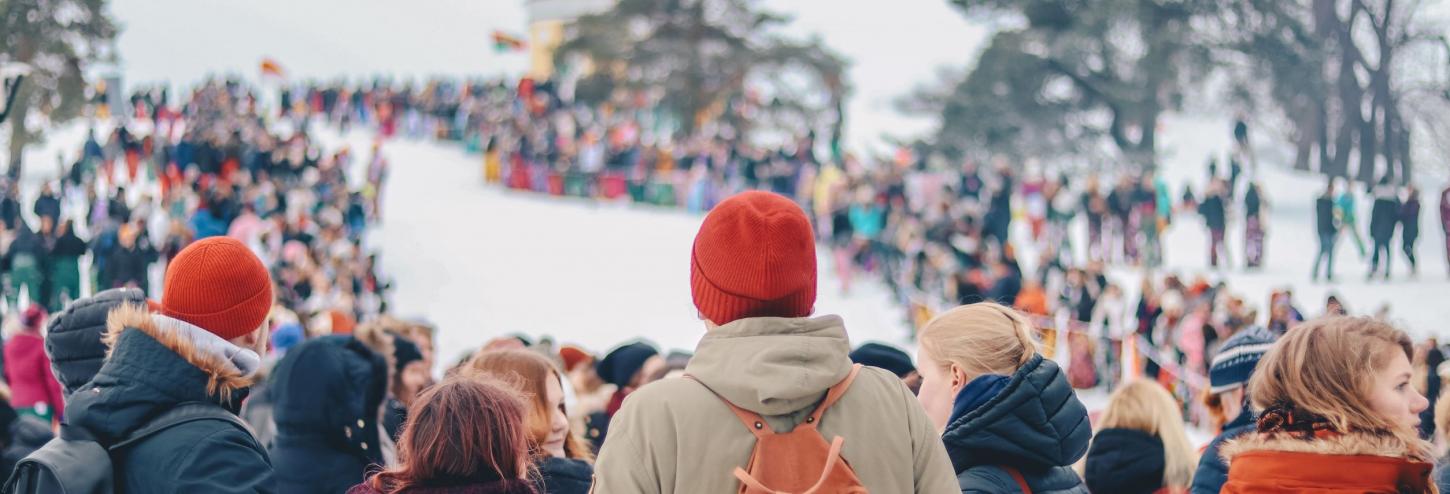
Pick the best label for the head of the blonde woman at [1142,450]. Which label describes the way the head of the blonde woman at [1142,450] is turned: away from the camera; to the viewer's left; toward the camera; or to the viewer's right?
away from the camera

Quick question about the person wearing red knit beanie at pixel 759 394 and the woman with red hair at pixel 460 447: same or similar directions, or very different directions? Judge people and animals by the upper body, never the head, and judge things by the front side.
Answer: same or similar directions

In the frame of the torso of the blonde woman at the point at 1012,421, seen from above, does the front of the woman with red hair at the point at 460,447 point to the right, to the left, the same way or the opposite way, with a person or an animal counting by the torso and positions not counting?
the same way

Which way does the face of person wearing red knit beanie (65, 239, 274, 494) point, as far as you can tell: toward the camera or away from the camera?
away from the camera

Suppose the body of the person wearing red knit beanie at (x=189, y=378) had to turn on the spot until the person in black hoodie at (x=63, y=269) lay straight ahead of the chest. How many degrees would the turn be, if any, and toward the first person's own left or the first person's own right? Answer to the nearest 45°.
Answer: approximately 45° to the first person's own left

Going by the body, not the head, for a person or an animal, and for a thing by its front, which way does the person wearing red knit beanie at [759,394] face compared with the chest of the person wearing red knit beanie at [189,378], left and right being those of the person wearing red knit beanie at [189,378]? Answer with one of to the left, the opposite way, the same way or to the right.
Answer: the same way

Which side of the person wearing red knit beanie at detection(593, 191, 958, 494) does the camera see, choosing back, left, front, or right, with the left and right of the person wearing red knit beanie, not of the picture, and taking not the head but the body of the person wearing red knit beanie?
back

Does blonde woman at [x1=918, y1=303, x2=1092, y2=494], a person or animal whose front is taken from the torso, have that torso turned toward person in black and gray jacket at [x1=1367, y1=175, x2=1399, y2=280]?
no

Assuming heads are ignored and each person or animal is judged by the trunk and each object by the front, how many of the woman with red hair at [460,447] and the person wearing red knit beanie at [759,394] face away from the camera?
2

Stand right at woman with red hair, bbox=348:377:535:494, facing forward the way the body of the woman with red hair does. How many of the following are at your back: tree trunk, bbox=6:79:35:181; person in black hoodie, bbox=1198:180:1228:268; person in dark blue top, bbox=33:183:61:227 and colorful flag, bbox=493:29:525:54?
0

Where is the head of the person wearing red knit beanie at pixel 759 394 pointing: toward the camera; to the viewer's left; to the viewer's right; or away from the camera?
away from the camera

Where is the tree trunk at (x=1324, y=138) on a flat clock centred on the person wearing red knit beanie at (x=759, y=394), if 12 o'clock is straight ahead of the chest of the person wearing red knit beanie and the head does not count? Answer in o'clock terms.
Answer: The tree trunk is roughly at 1 o'clock from the person wearing red knit beanie.

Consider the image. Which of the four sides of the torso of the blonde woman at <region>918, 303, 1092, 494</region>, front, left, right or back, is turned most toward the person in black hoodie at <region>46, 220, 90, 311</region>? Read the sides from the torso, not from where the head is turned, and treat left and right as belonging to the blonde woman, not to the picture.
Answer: front

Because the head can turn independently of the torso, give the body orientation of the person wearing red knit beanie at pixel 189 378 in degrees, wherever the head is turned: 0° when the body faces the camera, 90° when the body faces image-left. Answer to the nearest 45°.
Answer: approximately 225°

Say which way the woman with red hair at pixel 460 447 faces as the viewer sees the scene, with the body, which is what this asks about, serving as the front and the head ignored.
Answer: away from the camera

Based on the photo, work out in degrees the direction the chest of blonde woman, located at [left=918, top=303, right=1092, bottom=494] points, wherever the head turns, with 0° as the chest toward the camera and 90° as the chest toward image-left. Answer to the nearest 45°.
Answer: approximately 135°

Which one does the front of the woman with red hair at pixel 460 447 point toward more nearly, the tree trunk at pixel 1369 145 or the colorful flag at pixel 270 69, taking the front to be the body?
the colorful flag

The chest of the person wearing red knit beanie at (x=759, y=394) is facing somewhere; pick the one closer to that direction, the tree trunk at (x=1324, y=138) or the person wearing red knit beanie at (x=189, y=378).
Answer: the tree trunk

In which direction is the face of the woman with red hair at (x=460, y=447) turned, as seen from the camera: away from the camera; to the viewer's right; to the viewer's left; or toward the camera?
away from the camera

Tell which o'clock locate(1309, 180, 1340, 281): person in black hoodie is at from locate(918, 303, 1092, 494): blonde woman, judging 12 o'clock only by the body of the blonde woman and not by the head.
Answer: The person in black hoodie is roughly at 2 o'clock from the blonde woman.
